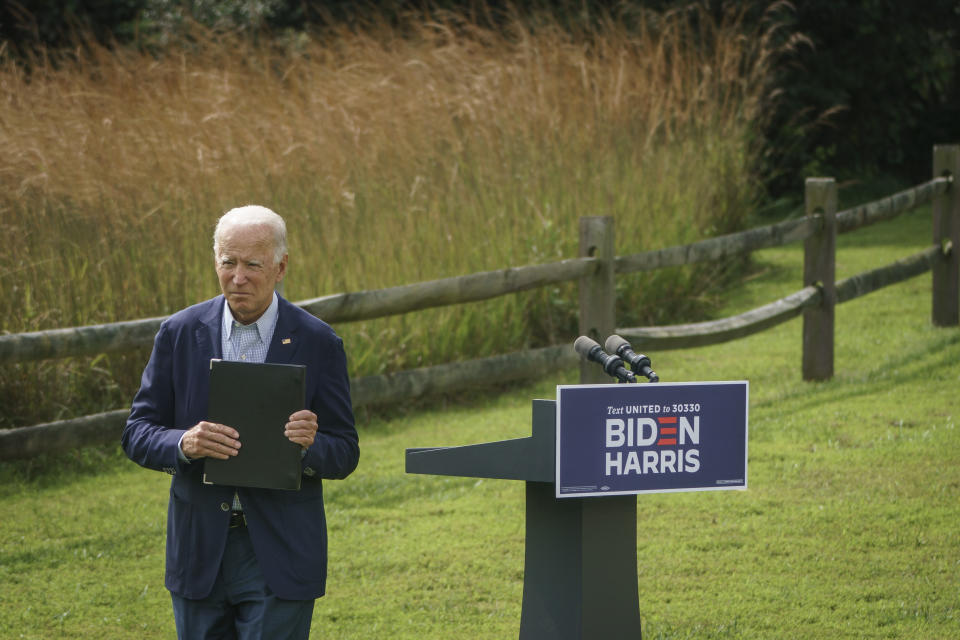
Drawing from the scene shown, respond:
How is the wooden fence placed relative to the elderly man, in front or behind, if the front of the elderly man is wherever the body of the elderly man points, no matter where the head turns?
behind

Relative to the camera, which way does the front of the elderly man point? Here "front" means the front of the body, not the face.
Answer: toward the camera

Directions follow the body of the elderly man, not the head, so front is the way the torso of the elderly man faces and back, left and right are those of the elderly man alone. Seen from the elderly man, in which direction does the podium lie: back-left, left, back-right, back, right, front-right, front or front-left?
left

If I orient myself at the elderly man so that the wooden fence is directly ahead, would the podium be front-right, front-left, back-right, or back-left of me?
front-right
